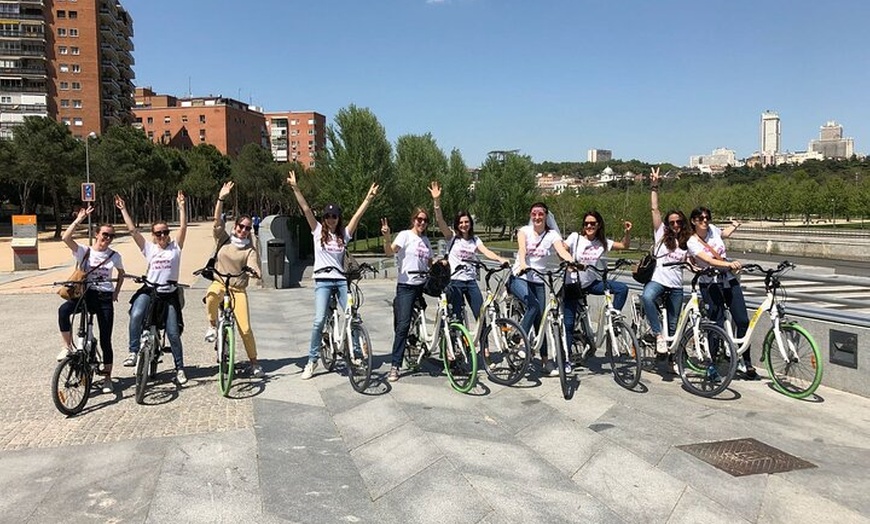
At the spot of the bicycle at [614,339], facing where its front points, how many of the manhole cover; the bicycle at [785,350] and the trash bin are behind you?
1

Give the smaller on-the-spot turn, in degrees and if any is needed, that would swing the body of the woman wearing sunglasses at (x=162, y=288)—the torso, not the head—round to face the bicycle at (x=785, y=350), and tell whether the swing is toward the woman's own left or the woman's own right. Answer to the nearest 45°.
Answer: approximately 45° to the woman's own left

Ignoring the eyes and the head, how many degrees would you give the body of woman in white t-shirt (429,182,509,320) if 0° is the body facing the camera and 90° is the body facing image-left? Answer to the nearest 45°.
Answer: approximately 0°

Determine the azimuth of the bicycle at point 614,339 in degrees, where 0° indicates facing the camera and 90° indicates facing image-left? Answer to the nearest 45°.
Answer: approximately 315°

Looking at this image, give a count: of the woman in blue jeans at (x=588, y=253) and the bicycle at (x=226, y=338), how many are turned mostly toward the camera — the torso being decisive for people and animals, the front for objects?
2
